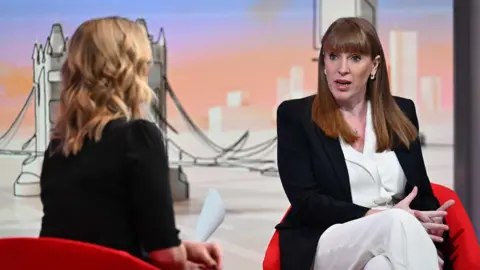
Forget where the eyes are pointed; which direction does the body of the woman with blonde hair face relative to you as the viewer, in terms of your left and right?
facing away from the viewer and to the right of the viewer

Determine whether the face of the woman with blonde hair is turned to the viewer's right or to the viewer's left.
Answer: to the viewer's right

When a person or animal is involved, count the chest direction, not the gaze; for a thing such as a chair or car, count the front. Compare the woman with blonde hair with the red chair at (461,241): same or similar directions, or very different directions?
very different directions

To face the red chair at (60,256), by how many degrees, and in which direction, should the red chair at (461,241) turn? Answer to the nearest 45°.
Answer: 0° — it already faces it

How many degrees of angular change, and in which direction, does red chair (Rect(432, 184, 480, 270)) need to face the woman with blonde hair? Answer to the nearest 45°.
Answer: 0° — it already faces them
